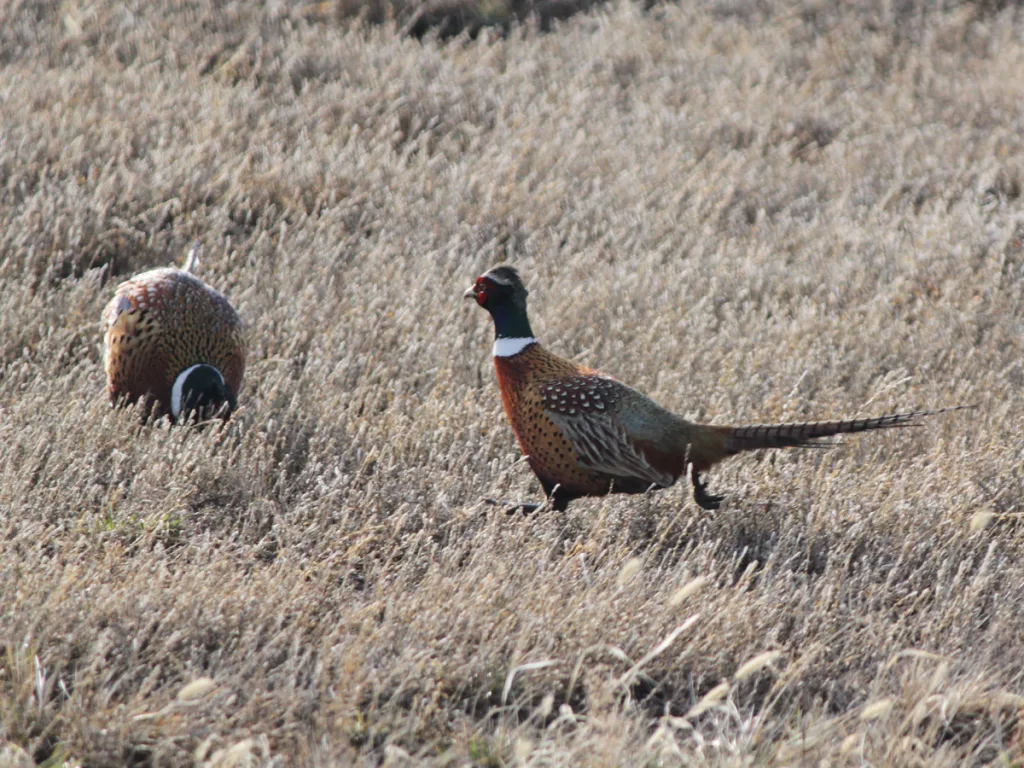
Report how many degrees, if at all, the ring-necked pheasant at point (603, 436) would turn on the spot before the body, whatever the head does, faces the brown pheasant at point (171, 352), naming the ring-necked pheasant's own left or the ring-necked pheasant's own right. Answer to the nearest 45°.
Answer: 0° — it already faces it

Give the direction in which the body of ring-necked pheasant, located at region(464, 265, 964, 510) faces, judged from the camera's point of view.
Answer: to the viewer's left
